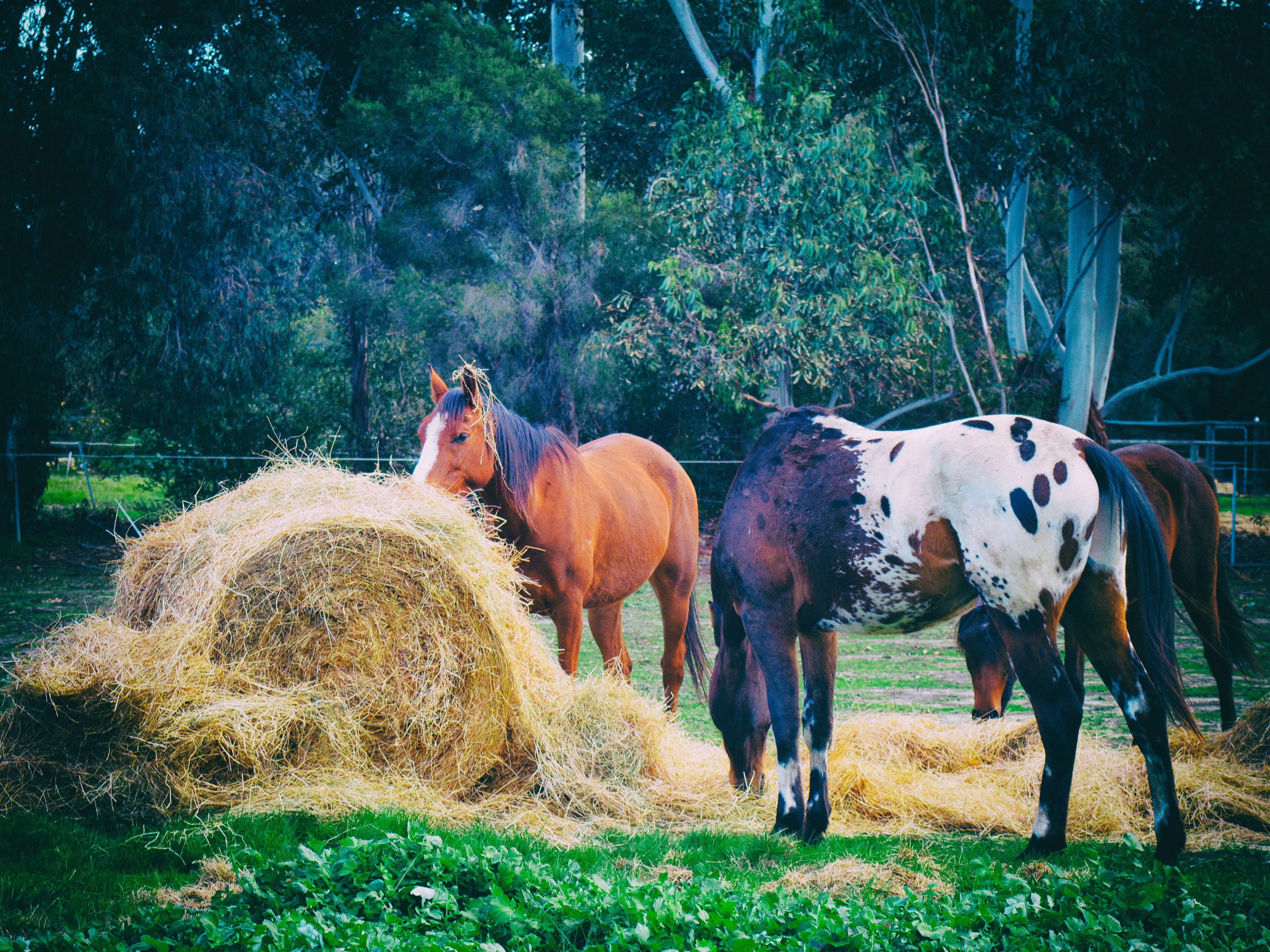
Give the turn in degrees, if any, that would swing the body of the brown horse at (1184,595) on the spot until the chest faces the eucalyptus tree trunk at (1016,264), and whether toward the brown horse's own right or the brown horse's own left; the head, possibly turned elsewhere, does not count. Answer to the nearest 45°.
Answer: approximately 90° to the brown horse's own right

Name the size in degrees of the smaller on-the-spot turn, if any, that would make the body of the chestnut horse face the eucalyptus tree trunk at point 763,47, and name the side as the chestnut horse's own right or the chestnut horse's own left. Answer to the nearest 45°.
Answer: approximately 135° to the chestnut horse's own right

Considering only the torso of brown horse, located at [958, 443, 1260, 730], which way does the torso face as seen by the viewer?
to the viewer's left

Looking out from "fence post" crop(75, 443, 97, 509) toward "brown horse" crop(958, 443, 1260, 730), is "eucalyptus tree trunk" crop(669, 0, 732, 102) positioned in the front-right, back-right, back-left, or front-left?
front-left

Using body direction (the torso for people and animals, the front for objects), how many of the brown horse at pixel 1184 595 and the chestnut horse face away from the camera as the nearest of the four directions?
0

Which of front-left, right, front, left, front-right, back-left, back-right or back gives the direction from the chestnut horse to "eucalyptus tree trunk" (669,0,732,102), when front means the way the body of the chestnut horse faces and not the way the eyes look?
back-right

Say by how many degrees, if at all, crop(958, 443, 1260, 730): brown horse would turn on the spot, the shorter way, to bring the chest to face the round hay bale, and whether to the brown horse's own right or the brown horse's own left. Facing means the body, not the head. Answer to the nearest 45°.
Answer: approximately 45° to the brown horse's own left

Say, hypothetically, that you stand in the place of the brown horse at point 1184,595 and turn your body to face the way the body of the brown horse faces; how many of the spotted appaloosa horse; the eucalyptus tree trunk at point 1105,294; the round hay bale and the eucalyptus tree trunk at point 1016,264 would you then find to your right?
2

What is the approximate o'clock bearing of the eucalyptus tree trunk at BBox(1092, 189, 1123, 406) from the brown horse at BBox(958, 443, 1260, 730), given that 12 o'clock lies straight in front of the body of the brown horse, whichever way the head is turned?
The eucalyptus tree trunk is roughly at 3 o'clock from the brown horse.

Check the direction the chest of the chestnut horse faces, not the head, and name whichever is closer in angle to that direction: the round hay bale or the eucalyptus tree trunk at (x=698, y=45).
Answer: the round hay bale

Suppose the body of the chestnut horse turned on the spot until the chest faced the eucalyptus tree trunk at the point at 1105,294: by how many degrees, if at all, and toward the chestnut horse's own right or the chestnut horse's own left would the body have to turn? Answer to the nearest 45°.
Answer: approximately 180°

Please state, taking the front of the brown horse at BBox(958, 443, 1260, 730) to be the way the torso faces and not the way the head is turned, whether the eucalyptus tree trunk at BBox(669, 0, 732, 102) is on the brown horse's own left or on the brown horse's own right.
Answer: on the brown horse's own right
